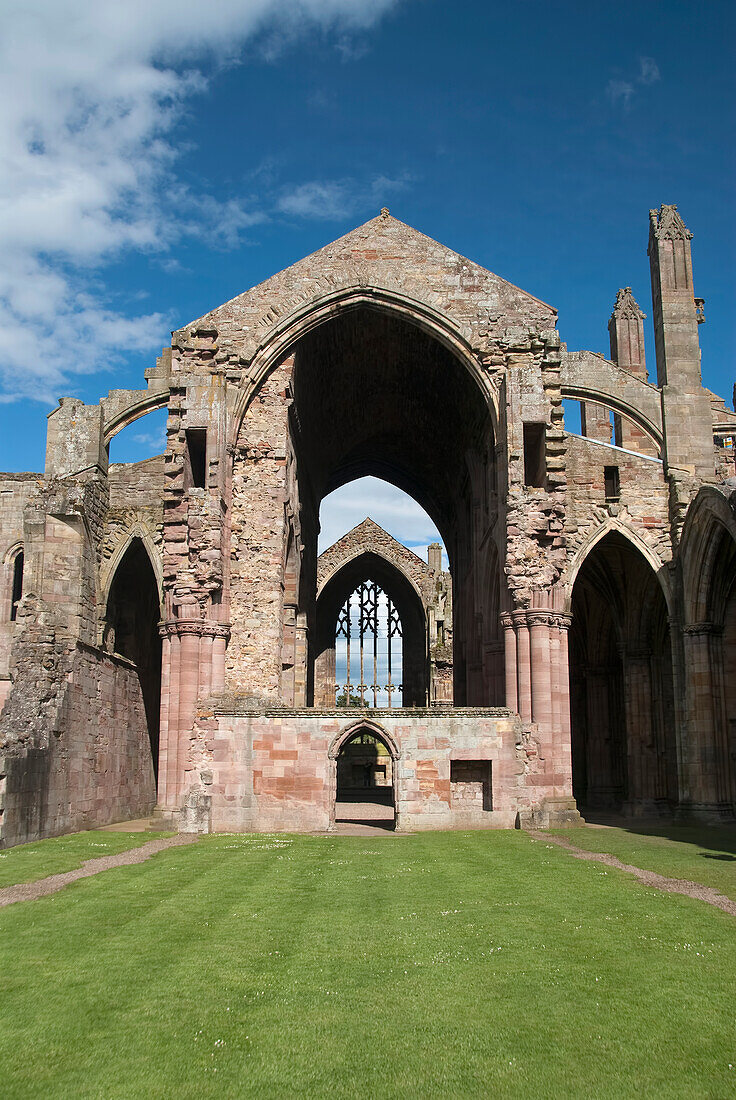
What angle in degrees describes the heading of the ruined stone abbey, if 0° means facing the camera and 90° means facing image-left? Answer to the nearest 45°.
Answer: approximately 0°
